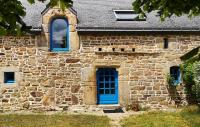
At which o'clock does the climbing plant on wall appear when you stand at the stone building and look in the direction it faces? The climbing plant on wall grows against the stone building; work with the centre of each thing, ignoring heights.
The climbing plant on wall is roughly at 9 o'clock from the stone building.

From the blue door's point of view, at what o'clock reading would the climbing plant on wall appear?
The climbing plant on wall is roughly at 9 o'clock from the blue door.

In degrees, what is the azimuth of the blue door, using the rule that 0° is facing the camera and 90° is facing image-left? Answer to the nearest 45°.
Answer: approximately 0°

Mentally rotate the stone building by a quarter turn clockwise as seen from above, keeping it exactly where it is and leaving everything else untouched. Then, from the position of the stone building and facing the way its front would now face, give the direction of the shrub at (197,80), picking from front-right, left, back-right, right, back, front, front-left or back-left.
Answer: back
